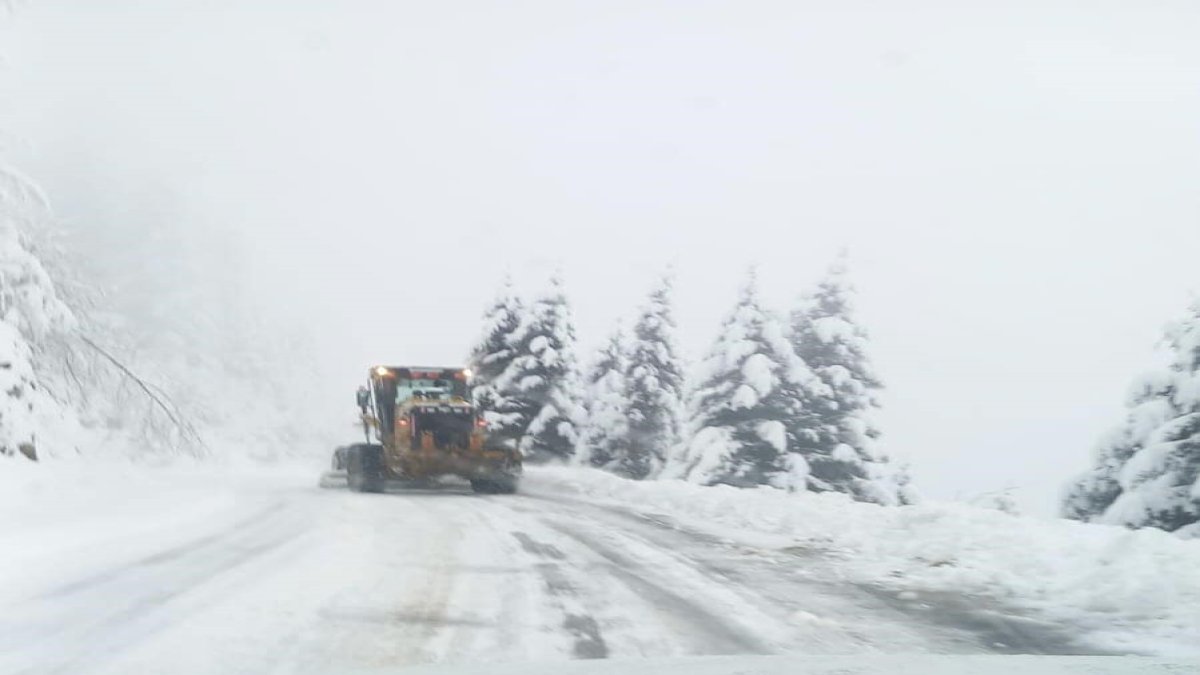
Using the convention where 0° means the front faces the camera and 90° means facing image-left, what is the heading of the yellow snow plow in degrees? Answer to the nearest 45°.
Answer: approximately 135°

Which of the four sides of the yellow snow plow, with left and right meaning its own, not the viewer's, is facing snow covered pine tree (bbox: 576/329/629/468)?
right

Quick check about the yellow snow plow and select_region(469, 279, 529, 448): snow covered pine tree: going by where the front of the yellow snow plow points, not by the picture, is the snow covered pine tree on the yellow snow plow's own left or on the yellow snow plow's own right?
on the yellow snow plow's own right
